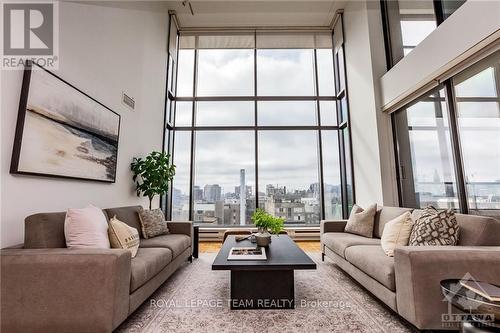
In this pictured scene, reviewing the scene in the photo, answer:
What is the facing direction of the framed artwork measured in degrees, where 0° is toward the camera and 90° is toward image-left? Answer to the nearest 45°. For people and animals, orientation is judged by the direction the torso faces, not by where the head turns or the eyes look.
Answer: approximately 315°

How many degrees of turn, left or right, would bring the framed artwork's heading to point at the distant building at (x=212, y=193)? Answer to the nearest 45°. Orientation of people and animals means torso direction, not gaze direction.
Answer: approximately 90° to its left

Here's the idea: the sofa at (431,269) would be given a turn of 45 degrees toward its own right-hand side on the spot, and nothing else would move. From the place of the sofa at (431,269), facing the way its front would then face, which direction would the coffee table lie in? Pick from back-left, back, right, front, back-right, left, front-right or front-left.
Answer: front

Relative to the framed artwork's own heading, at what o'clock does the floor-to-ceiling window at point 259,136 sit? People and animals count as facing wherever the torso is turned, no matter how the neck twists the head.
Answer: The floor-to-ceiling window is roughly at 10 o'clock from the framed artwork.

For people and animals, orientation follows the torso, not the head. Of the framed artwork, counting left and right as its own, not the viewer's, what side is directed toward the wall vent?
left

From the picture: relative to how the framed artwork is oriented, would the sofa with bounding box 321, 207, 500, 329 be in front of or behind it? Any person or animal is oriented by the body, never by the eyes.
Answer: in front

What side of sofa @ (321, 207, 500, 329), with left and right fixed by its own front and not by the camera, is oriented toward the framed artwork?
front

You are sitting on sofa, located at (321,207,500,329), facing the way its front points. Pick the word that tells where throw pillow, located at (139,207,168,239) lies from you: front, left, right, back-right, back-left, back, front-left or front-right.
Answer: front-right

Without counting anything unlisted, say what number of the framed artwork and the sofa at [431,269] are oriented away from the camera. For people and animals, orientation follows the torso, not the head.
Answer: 0

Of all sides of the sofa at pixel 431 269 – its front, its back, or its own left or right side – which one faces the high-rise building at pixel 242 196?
right

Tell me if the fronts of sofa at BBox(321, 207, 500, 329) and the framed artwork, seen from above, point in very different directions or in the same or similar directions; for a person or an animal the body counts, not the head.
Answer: very different directions

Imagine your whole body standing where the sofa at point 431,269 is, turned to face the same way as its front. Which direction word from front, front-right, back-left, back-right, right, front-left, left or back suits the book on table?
front-right
